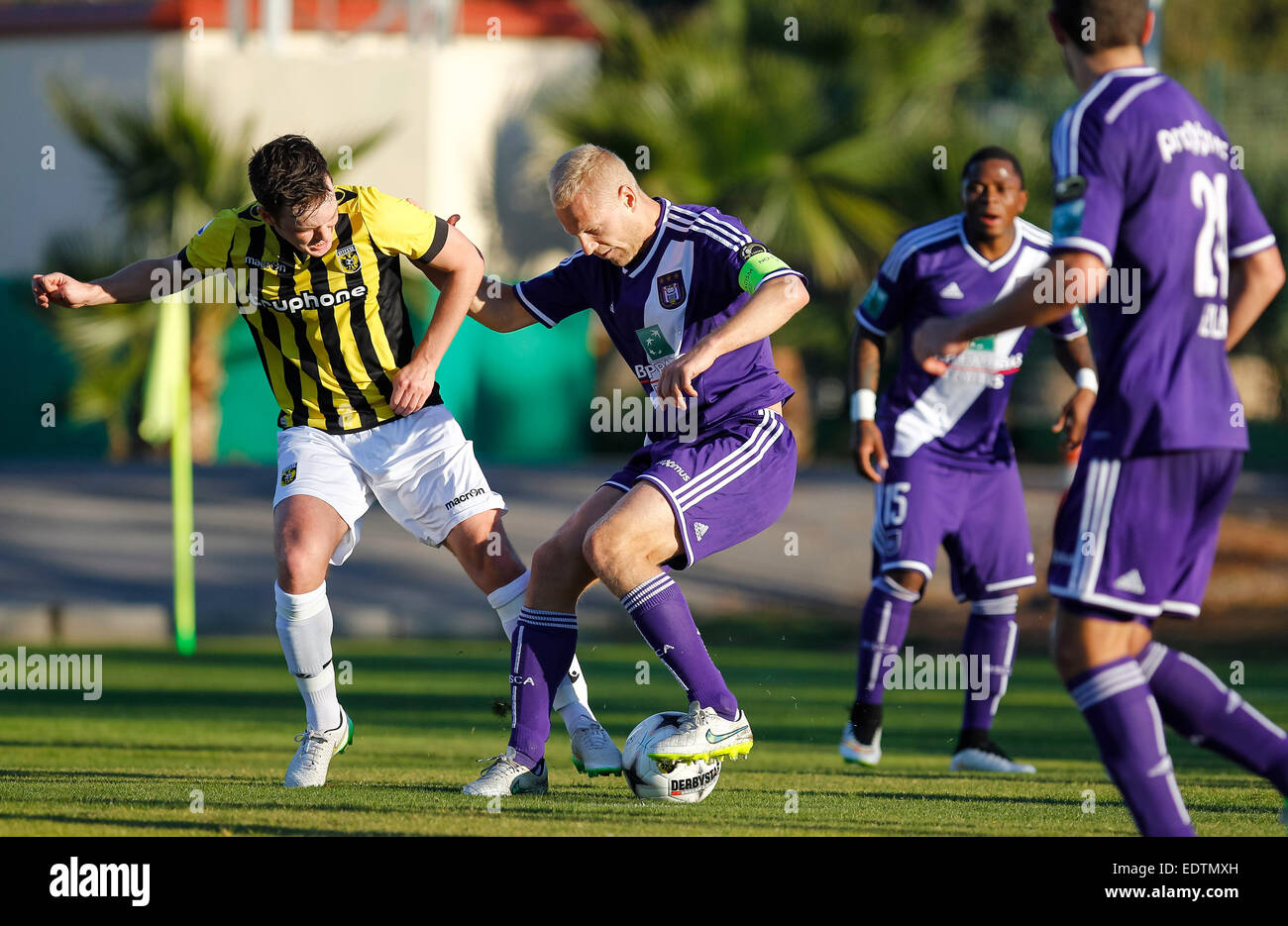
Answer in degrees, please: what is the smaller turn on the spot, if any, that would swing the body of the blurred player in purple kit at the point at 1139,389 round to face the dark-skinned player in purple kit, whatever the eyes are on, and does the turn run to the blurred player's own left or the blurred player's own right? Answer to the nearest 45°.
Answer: approximately 45° to the blurred player's own right

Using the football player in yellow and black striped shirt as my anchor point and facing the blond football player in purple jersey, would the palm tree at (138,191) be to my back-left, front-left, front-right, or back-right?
back-left

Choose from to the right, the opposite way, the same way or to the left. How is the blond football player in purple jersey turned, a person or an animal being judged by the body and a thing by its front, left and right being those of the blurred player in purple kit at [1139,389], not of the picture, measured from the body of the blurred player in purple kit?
to the left

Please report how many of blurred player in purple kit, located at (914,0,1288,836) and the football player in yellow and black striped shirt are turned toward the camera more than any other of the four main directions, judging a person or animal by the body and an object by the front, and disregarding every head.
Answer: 1

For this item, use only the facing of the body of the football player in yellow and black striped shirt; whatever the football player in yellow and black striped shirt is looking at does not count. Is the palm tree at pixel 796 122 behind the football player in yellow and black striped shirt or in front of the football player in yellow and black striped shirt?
behind

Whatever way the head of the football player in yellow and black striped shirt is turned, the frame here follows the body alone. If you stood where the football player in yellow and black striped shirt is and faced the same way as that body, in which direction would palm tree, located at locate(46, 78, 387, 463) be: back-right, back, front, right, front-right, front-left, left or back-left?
back

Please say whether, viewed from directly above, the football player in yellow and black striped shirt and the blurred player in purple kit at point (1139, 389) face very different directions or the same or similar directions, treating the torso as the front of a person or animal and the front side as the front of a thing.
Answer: very different directions

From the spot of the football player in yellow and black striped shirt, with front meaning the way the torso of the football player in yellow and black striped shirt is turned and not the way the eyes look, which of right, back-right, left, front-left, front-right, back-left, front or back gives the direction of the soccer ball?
front-left

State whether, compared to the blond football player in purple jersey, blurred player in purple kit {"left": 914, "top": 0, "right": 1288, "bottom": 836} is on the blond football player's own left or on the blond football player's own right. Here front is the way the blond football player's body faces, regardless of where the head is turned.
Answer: on the blond football player's own left

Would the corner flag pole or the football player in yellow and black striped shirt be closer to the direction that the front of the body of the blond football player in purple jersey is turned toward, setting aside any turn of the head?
the football player in yellow and black striped shirt

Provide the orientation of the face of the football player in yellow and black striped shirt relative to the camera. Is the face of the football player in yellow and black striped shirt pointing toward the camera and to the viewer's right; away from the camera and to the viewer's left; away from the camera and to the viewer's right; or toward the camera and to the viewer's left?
toward the camera and to the viewer's right

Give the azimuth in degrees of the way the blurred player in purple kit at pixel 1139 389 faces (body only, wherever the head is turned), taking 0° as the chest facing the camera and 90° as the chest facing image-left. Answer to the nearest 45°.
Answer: approximately 135°
